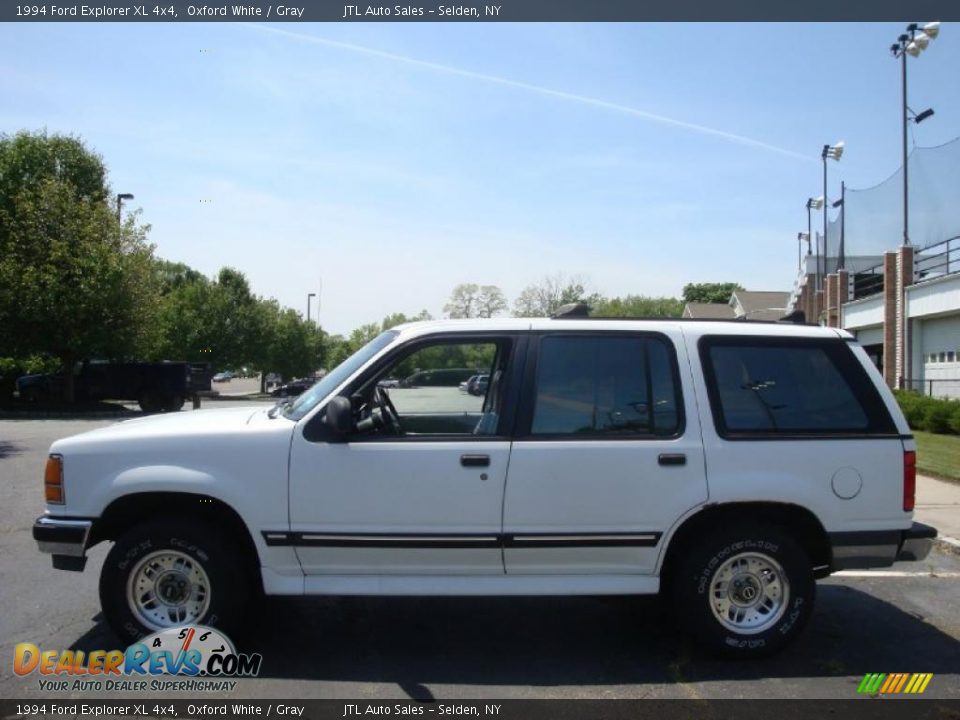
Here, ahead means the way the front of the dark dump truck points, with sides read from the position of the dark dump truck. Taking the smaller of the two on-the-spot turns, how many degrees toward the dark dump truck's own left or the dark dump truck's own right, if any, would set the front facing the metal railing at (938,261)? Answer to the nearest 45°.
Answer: approximately 135° to the dark dump truck's own left

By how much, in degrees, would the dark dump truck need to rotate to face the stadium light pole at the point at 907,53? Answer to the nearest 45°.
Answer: approximately 135° to its left

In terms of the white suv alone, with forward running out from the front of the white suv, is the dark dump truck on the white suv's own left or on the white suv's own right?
on the white suv's own right

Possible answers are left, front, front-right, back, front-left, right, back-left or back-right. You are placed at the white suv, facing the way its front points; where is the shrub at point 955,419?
back-right

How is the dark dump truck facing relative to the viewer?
to the viewer's left

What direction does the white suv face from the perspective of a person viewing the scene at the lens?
facing to the left of the viewer

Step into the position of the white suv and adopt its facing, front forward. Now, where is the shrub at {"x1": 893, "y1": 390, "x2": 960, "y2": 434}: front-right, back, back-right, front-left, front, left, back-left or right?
back-right

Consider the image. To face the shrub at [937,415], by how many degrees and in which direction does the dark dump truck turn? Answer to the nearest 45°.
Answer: approximately 135° to its left

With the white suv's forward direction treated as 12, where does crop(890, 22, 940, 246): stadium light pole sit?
The stadium light pole is roughly at 4 o'clock from the white suv.

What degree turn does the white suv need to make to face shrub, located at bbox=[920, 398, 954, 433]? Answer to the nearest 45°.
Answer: approximately 135° to its right

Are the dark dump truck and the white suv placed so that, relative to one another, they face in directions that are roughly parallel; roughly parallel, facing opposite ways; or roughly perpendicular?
roughly parallel

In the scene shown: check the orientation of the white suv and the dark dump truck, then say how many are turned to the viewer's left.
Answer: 2
